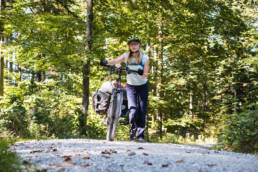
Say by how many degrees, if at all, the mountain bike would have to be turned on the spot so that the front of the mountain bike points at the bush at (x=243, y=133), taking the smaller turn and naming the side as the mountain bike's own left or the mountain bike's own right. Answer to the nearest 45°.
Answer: approximately 90° to the mountain bike's own left

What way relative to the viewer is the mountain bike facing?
toward the camera

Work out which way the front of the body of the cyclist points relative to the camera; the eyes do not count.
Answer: toward the camera

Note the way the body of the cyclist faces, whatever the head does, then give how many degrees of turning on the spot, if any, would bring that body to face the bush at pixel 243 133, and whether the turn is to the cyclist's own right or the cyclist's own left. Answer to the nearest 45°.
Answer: approximately 90° to the cyclist's own left

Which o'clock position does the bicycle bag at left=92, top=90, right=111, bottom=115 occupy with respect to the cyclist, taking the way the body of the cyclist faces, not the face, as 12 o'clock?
The bicycle bag is roughly at 3 o'clock from the cyclist.
